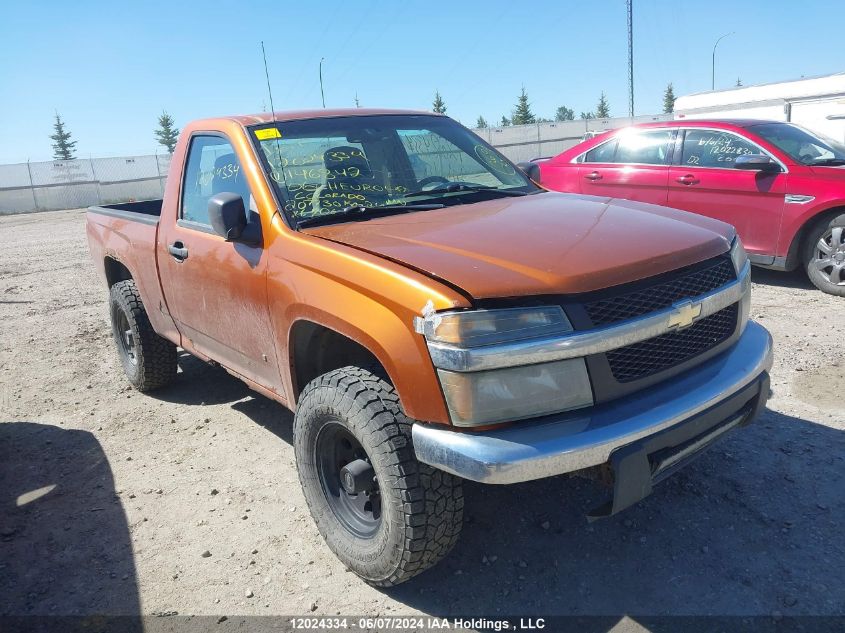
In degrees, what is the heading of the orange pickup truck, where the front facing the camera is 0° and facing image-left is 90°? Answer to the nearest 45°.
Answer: approximately 315°

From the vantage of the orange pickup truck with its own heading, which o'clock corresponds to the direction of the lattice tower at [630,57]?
The lattice tower is roughly at 8 o'clock from the orange pickup truck.

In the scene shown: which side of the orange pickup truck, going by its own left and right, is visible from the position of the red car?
left

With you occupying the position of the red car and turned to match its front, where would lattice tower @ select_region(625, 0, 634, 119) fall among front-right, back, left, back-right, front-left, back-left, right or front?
back-left

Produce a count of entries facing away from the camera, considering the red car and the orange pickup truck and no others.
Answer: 0

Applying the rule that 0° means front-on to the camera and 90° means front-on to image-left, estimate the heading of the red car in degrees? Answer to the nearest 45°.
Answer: approximately 315°

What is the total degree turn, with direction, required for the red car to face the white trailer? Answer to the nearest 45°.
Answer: approximately 135° to its left
